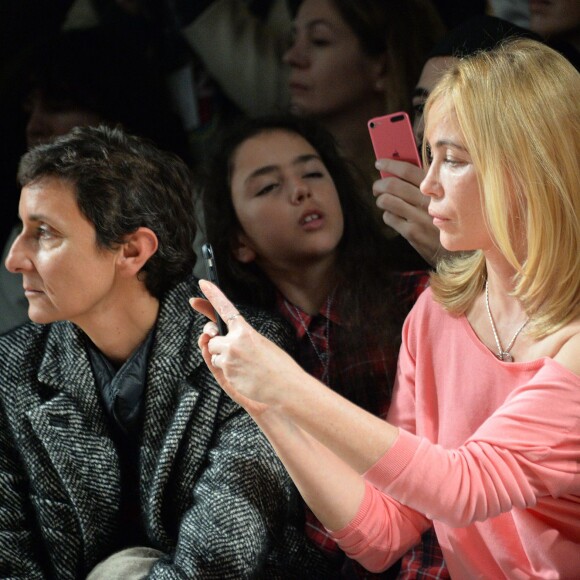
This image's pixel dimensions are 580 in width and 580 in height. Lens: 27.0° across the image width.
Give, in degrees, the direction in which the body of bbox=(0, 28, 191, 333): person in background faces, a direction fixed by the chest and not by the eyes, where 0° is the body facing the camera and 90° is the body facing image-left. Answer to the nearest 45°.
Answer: approximately 45°

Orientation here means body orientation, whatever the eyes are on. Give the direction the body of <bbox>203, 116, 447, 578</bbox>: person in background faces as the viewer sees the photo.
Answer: toward the camera

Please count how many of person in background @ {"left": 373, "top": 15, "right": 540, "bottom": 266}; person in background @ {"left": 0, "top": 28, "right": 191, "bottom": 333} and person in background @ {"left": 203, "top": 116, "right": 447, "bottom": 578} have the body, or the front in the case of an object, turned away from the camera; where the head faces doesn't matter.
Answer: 0

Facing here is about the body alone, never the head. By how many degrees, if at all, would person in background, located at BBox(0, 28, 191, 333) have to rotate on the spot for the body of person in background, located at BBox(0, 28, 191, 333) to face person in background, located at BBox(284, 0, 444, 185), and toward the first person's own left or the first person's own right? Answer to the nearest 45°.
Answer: approximately 90° to the first person's own left

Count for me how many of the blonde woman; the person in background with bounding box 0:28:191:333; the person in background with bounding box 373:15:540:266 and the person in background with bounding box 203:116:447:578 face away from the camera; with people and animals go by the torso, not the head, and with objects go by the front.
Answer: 0

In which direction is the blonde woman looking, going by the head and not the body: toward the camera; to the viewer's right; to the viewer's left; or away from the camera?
to the viewer's left

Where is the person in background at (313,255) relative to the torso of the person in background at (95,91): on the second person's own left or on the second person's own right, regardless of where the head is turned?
on the second person's own left

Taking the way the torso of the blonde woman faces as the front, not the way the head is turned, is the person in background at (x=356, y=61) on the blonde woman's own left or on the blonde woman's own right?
on the blonde woman's own right

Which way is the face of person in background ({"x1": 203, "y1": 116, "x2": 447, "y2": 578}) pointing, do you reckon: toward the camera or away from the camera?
toward the camera

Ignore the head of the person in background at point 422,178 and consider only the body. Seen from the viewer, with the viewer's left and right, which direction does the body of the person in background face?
facing the viewer and to the left of the viewer

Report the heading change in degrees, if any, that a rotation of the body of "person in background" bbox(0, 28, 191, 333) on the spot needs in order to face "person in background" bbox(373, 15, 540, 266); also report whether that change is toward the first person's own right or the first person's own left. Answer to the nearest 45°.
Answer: approximately 90° to the first person's own left
